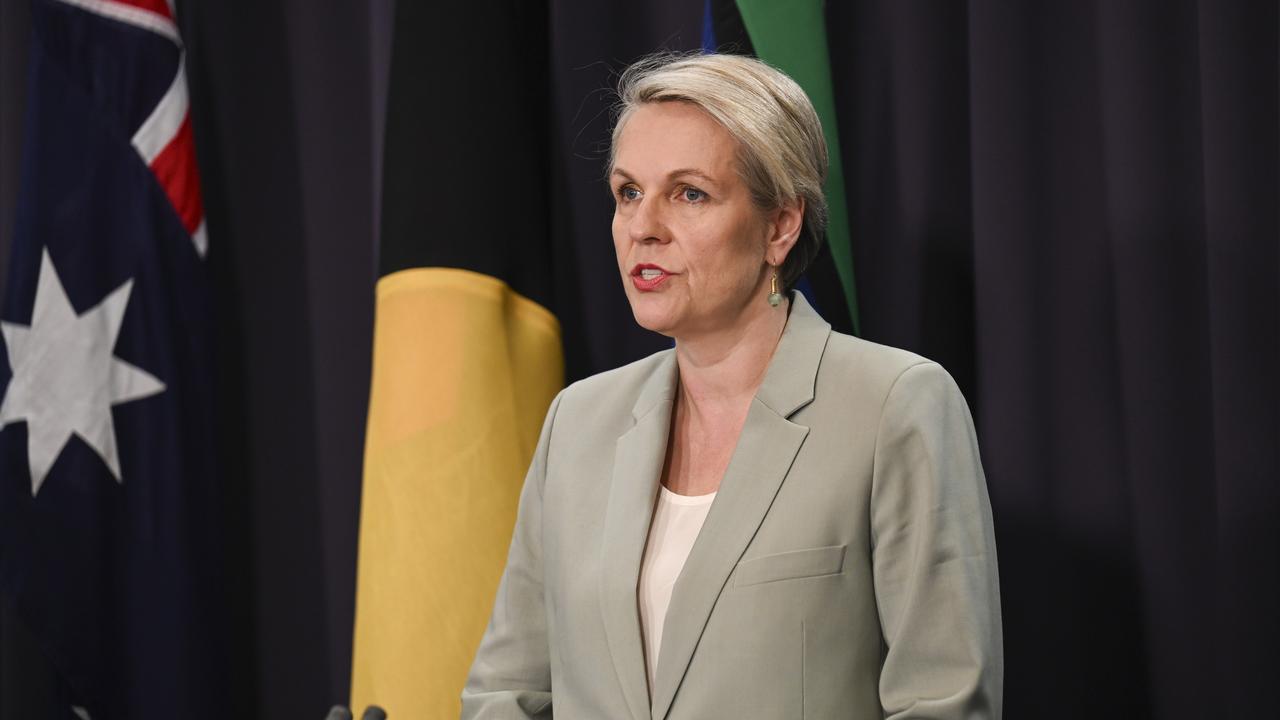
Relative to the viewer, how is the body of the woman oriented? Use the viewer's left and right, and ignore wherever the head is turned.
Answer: facing the viewer and to the left of the viewer

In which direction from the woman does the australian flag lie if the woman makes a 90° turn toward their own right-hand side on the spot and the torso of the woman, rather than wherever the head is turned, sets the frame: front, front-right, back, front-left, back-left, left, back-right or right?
front

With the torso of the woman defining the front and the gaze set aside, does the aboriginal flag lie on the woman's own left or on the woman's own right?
on the woman's own right

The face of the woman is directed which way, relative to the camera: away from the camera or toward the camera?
toward the camera
